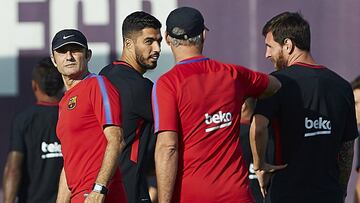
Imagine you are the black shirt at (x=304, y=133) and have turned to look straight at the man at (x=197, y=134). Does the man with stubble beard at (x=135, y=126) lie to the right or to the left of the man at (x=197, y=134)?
right

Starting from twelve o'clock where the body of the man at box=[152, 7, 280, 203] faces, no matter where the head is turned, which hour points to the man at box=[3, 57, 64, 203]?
the man at box=[3, 57, 64, 203] is roughly at 11 o'clock from the man at box=[152, 7, 280, 203].

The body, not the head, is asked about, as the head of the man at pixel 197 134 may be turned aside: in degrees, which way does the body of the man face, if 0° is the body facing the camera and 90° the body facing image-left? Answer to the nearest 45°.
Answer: approximately 180°

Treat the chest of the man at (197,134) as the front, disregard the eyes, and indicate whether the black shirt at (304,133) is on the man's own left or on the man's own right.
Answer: on the man's own right

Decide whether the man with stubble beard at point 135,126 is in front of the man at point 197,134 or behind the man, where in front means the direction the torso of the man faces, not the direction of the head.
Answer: in front
